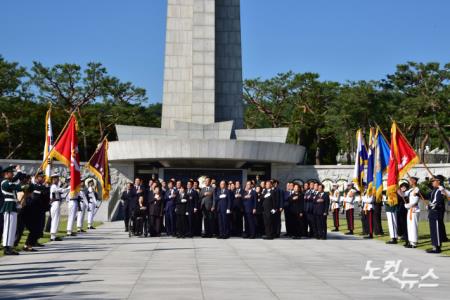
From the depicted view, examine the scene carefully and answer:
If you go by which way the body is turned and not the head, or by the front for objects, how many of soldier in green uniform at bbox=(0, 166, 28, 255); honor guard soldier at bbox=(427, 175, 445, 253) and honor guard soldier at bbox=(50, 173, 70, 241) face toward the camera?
0

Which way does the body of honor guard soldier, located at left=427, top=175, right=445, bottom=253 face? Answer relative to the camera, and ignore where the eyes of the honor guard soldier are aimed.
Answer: to the viewer's left

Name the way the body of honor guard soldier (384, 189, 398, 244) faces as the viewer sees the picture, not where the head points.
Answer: to the viewer's left

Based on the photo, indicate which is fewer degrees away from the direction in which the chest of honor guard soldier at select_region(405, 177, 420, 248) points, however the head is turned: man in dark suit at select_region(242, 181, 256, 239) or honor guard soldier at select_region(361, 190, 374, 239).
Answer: the man in dark suit

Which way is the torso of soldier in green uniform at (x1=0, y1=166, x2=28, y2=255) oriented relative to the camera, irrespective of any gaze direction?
to the viewer's right

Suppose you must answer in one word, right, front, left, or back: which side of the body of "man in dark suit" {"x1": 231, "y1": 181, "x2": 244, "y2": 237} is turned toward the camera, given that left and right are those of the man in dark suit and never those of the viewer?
front

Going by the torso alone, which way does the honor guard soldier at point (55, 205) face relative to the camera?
to the viewer's right

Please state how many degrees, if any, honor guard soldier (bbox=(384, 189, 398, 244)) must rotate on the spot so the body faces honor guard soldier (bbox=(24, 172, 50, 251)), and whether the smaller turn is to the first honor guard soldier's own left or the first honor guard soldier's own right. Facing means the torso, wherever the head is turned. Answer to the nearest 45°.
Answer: approximately 45° to the first honor guard soldier's own left

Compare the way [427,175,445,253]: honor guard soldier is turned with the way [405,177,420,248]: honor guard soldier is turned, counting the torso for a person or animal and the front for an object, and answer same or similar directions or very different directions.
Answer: same or similar directions

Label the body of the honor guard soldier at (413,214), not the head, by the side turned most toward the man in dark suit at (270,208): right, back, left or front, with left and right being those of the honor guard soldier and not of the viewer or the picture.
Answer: front

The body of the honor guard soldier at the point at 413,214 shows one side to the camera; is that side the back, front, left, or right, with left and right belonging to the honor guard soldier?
left

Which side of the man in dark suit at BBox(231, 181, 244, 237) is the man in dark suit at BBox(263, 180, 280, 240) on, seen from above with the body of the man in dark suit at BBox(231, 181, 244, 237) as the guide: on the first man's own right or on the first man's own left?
on the first man's own left

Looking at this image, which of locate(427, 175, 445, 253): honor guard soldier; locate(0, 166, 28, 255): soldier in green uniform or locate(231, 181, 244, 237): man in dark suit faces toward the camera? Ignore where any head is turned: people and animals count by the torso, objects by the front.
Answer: the man in dark suit

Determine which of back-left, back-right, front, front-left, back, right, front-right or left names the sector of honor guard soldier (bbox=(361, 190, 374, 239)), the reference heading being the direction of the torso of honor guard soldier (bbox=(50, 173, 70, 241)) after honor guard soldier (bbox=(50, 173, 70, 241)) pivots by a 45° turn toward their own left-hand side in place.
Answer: front-right
